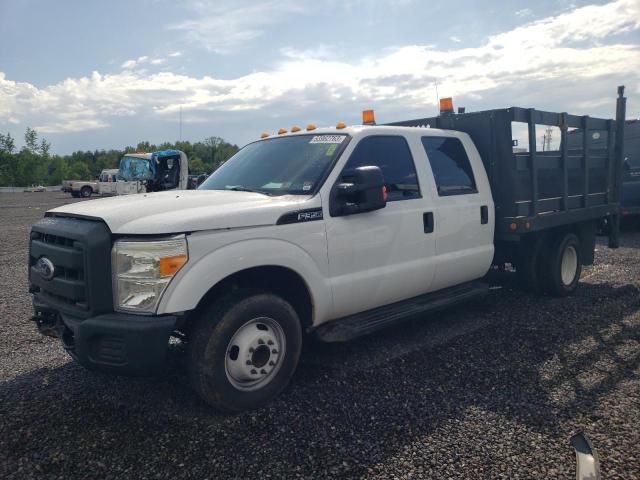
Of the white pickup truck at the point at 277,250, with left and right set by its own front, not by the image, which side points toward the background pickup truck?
right

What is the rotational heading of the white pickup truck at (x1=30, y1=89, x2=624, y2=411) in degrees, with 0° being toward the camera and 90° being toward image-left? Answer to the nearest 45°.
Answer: approximately 45°
